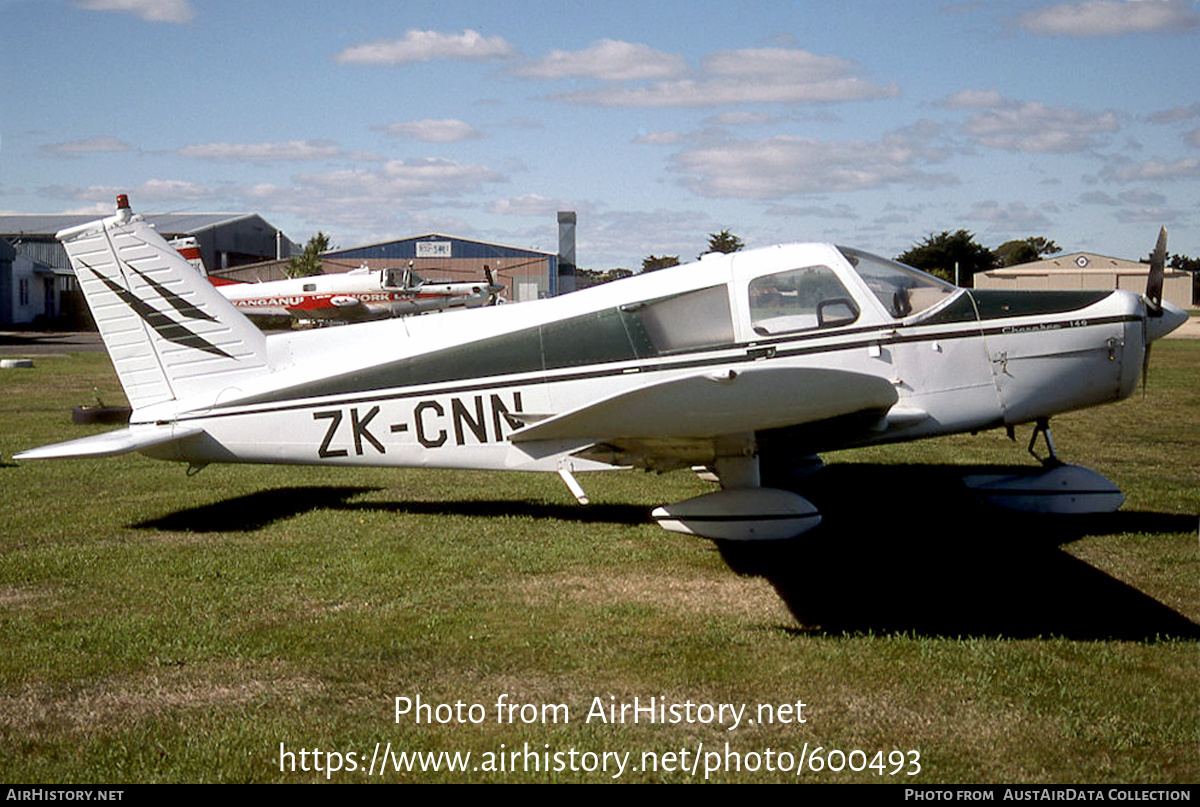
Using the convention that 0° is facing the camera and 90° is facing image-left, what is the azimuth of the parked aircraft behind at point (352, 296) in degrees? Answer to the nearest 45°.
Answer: approximately 270°

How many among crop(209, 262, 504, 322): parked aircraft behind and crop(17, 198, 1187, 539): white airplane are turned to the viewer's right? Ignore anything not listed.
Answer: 2

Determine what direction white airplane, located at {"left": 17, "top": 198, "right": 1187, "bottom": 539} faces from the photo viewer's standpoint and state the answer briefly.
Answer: facing to the right of the viewer

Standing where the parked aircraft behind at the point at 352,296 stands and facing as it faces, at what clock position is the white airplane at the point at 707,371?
The white airplane is roughly at 3 o'clock from the parked aircraft behind.

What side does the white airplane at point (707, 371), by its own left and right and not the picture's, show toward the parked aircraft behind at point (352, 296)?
left
